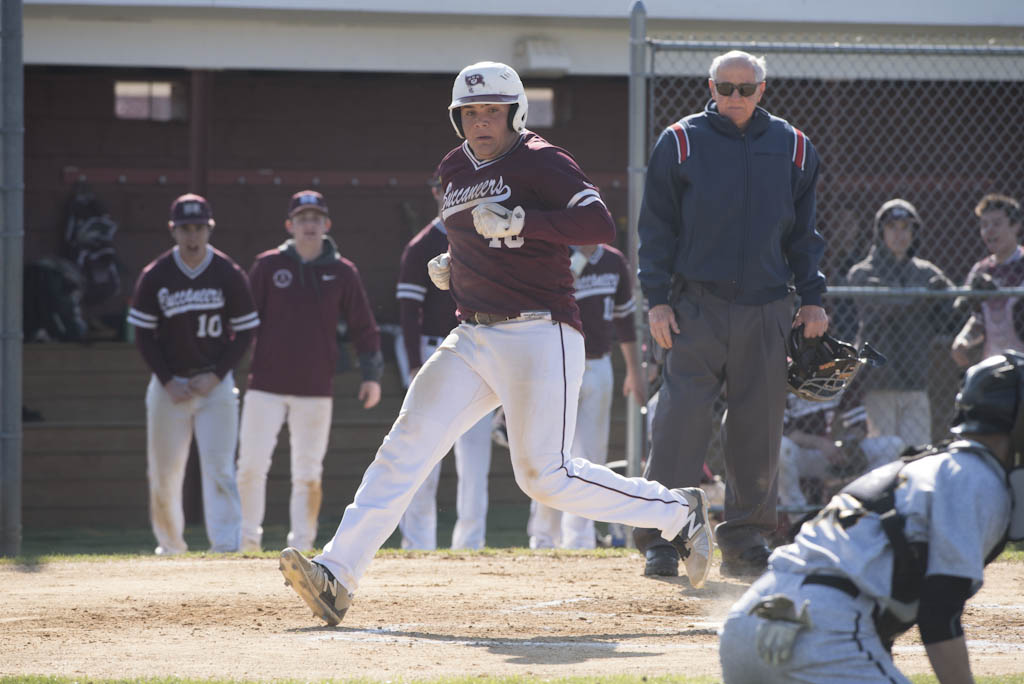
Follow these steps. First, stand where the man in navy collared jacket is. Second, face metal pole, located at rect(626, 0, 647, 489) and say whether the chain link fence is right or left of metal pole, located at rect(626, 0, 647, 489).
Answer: right

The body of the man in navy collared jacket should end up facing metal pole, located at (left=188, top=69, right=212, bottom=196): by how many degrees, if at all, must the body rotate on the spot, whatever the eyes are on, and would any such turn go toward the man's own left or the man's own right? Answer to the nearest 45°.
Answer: approximately 135° to the man's own right

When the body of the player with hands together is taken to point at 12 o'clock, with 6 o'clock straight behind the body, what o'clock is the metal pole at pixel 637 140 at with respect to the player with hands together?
The metal pole is roughly at 10 o'clock from the player with hands together.

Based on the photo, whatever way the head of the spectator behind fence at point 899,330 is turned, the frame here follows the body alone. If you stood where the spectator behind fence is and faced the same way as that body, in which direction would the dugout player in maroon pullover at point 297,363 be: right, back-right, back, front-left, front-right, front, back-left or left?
right

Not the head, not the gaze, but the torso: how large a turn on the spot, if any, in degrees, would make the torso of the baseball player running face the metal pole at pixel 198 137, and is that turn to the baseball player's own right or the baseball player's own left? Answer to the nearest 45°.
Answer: approximately 135° to the baseball player's own right
